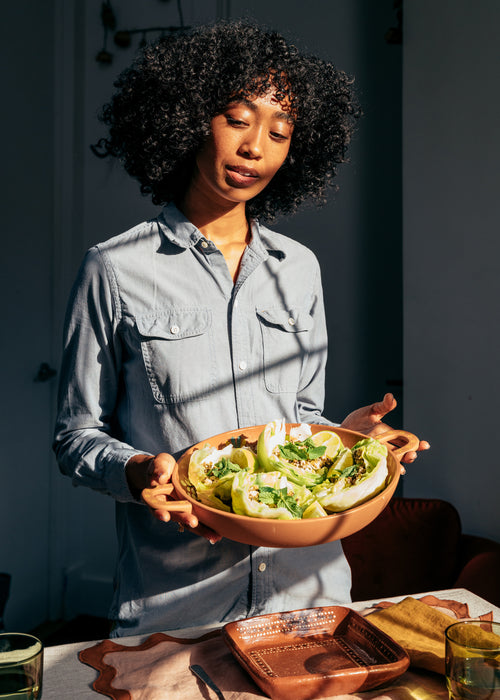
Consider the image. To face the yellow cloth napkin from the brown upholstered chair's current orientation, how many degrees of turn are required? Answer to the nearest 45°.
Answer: approximately 45° to its right

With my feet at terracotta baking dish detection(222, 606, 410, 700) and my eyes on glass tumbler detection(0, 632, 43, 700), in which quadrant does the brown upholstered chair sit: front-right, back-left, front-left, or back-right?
back-right

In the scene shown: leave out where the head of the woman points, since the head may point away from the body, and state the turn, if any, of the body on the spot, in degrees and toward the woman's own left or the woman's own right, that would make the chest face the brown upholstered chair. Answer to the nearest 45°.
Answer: approximately 90° to the woman's own left

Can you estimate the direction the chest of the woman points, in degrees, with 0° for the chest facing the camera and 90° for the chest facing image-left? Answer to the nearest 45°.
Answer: approximately 315°

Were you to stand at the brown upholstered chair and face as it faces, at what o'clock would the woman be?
The woman is roughly at 2 o'clock from the brown upholstered chair.

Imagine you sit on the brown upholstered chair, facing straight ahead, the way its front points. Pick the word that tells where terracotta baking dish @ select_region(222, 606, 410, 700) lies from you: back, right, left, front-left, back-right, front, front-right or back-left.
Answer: front-right

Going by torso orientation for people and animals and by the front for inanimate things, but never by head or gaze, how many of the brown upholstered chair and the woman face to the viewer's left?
0

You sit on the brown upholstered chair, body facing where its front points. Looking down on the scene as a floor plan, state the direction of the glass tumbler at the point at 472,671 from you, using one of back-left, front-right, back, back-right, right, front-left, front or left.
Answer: front-right

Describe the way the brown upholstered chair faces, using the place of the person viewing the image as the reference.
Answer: facing the viewer and to the right of the viewer
